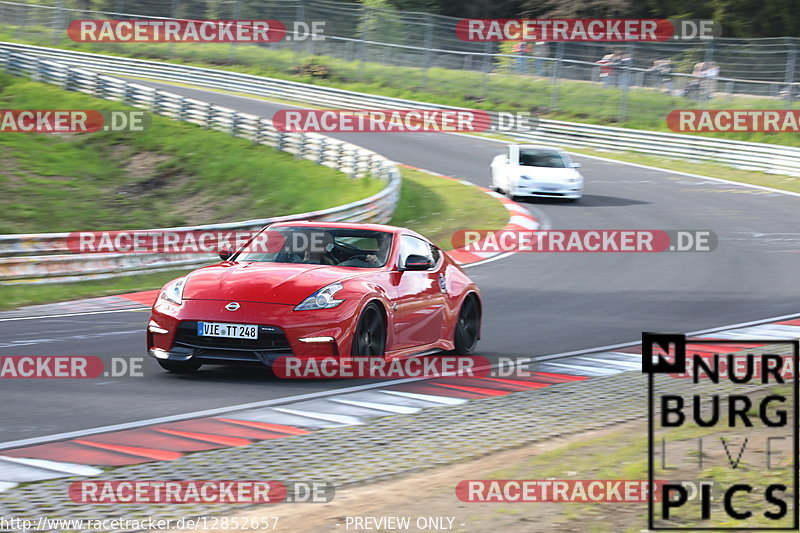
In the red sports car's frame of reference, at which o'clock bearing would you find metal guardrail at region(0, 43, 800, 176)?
The metal guardrail is roughly at 5 o'clock from the red sports car.

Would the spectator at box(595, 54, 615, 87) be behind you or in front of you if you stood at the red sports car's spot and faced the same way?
behind

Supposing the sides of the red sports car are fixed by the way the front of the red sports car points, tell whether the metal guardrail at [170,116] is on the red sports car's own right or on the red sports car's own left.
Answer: on the red sports car's own right

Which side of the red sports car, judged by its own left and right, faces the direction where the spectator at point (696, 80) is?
back

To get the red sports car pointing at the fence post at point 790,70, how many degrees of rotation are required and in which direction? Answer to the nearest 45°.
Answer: approximately 180°

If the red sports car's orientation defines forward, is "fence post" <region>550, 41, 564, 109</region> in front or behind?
behind

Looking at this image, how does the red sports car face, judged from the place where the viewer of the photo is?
facing the viewer and to the left of the viewer

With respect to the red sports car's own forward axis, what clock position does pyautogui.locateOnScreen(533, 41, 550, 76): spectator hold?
The spectator is roughly at 5 o'clock from the red sports car.

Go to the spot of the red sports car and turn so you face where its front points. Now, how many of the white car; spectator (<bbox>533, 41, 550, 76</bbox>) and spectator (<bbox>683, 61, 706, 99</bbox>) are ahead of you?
0

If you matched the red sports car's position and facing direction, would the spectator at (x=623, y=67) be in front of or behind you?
behind

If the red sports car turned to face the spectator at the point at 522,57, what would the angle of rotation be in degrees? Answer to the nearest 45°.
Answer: approximately 135° to its right
